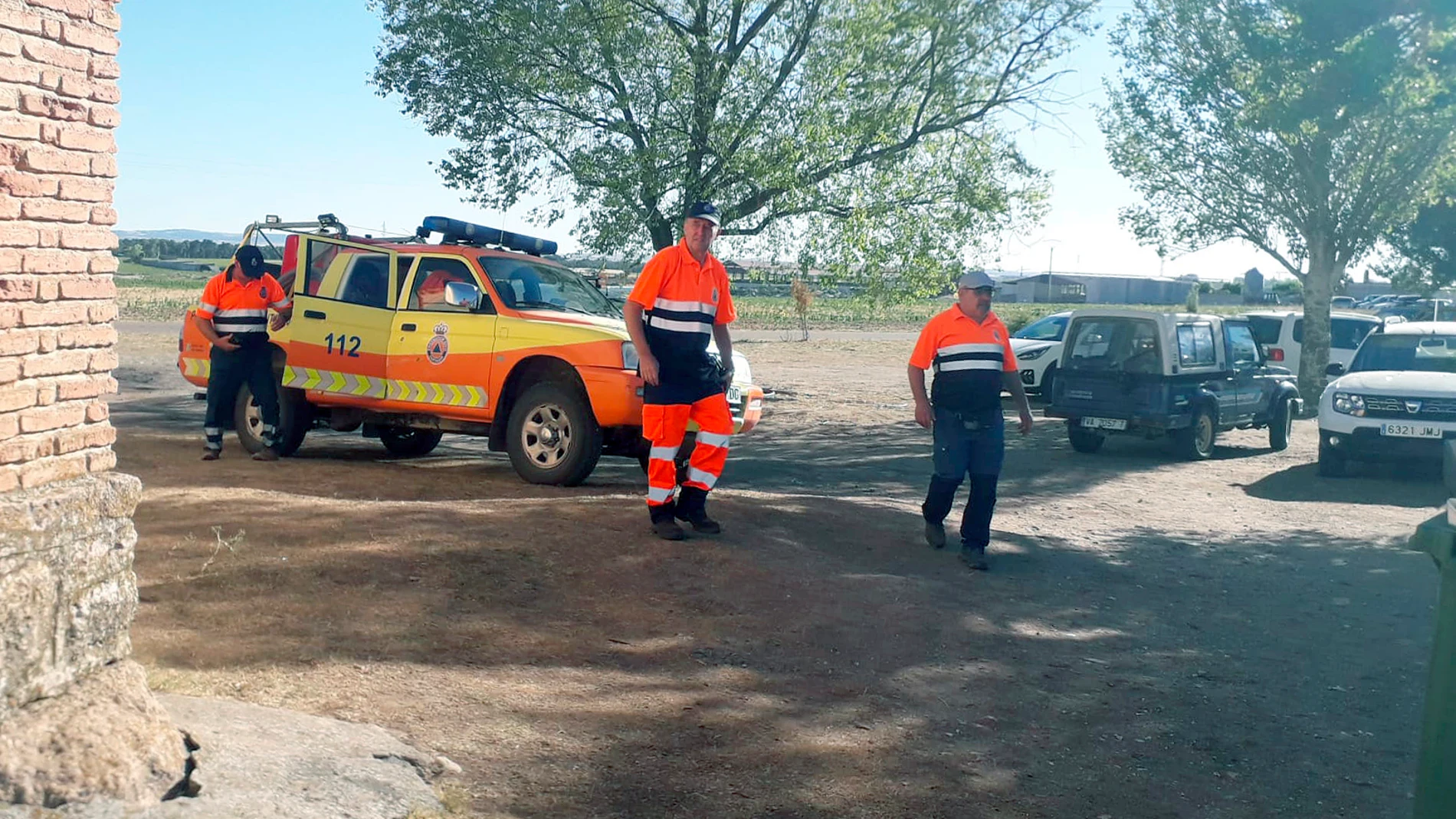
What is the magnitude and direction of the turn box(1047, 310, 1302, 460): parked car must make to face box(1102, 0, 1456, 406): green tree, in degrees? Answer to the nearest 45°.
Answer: approximately 45° to its left

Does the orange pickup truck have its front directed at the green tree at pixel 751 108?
no

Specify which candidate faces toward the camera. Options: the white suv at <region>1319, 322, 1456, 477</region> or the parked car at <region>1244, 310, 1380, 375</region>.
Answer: the white suv

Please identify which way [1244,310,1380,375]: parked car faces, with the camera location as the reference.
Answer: facing away from the viewer and to the right of the viewer

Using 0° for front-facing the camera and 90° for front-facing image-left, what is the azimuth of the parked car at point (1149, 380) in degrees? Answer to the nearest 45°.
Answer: approximately 225°

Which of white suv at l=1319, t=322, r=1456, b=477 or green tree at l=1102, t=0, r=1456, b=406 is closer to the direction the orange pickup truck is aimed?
the white suv

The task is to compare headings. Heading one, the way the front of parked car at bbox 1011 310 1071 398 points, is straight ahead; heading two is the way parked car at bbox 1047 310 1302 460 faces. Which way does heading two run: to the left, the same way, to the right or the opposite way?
the opposite way

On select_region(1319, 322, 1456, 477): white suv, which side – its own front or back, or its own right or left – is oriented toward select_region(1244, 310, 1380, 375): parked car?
back

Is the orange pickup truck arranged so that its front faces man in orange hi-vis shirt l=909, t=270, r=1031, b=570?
yes

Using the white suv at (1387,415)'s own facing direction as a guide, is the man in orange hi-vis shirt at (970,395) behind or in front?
in front

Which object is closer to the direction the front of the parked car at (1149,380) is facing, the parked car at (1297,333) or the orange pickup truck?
the parked car

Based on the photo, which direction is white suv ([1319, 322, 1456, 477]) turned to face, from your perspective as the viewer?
facing the viewer

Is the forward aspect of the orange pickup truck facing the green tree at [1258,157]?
no

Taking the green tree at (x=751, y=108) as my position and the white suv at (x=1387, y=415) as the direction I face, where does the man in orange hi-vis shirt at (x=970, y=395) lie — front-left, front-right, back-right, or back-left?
front-right

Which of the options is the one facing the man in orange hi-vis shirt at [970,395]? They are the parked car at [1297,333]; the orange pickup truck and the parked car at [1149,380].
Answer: the orange pickup truck

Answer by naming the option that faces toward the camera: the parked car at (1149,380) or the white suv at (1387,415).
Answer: the white suv

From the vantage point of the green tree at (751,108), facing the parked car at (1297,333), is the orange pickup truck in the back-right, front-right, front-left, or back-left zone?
back-right
